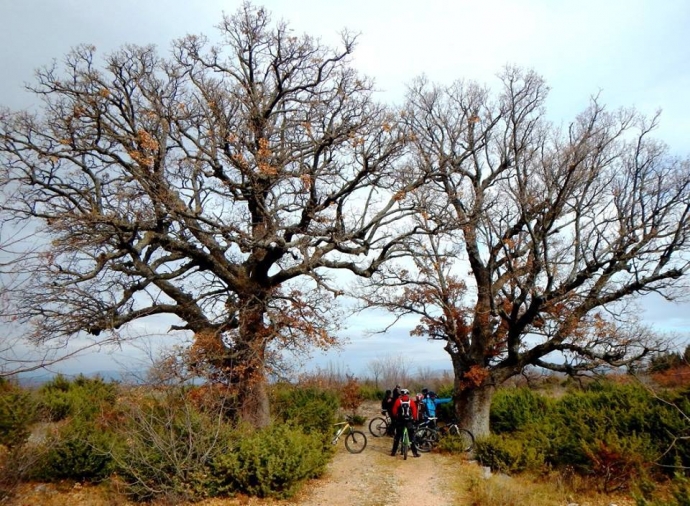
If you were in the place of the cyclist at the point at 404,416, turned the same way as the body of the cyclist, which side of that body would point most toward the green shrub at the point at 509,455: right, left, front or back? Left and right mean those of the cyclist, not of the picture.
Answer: right

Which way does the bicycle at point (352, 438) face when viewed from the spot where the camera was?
facing to the right of the viewer

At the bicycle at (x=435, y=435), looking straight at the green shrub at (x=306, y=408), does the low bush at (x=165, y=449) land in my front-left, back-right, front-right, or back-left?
front-left

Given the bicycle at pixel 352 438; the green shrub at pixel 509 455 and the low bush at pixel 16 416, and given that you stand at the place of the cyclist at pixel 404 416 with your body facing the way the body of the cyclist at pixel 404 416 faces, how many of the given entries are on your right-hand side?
1

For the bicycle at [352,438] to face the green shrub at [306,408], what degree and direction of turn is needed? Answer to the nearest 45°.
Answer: approximately 135° to its left

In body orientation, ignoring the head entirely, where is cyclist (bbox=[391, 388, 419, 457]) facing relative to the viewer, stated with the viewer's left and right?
facing away from the viewer

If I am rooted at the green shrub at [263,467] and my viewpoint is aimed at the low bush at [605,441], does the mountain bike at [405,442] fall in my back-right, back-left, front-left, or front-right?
front-left
